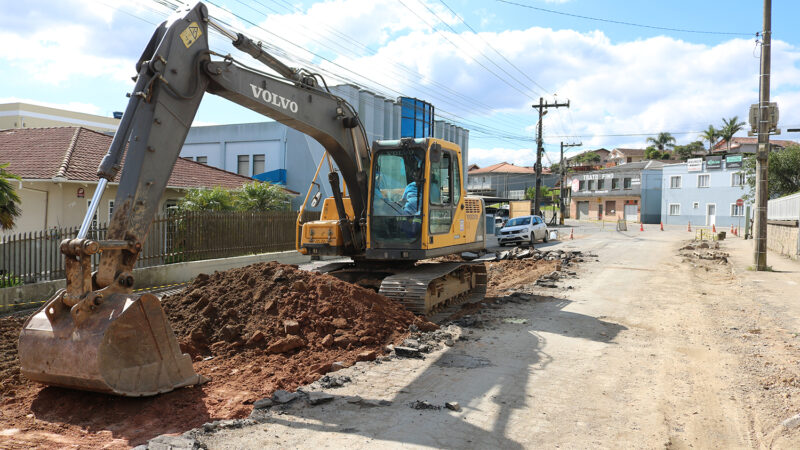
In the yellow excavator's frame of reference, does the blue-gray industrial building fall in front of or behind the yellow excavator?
behind

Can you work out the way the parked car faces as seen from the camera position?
facing the viewer and to the left of the viewer

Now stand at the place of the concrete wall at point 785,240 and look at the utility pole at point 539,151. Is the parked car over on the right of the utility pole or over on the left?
left

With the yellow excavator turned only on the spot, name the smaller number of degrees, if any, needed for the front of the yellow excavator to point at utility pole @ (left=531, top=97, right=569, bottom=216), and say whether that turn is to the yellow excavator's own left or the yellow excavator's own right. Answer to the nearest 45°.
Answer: approximately 180°

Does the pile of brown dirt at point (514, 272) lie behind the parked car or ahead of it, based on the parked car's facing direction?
ahead

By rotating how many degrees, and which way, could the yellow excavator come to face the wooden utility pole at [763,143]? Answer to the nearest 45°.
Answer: approximately 180°

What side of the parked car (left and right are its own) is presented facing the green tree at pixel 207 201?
front

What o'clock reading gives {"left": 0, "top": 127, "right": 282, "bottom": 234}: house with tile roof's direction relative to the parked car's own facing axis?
The house with tile roof is roughly at 12 o'clock from the parked car.

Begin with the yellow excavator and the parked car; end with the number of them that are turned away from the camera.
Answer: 0

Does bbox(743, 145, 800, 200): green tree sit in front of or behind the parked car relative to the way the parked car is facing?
behind

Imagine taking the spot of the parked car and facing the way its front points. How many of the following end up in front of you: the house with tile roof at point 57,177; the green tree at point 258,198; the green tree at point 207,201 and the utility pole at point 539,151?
3
